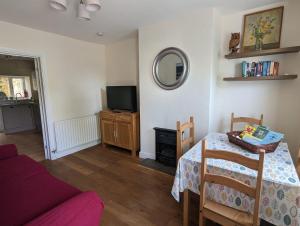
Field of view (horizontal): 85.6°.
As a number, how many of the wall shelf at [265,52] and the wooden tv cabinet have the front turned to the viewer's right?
0

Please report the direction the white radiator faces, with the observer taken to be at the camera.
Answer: facing the viewer and to the right of the viewer

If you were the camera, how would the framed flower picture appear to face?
facing the viewer and to the left of the viewer

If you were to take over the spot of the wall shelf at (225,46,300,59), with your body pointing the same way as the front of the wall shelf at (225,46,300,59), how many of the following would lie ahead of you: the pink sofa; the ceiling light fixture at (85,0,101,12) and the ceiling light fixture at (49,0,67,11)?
3

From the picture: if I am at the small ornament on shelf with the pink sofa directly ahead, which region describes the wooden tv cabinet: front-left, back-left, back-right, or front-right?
front-right

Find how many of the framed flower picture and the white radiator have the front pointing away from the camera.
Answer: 0

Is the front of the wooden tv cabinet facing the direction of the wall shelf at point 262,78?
no

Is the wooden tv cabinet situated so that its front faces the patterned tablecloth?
no

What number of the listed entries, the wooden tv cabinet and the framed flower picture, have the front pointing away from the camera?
0

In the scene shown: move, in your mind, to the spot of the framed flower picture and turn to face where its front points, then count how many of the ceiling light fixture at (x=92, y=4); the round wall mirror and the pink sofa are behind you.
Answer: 0
